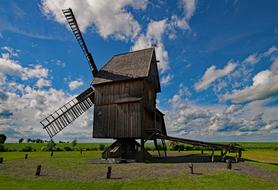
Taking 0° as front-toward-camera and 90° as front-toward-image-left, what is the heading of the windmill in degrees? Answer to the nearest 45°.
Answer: approximately 135°
